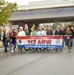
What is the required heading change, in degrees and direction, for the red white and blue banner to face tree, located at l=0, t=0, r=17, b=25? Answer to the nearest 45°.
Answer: approximately 135° to its right

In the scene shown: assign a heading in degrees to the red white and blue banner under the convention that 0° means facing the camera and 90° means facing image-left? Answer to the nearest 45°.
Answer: approximately 0°
